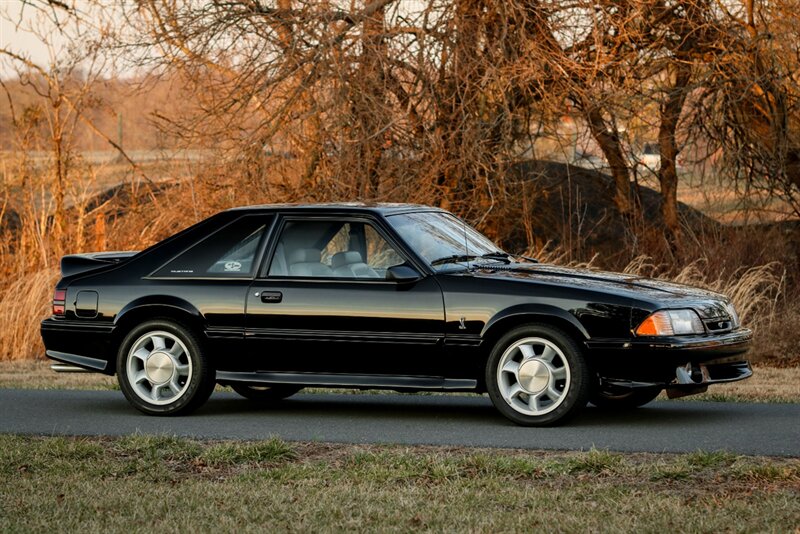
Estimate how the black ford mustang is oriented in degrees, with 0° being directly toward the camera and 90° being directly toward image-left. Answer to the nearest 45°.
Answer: approximately 315°
